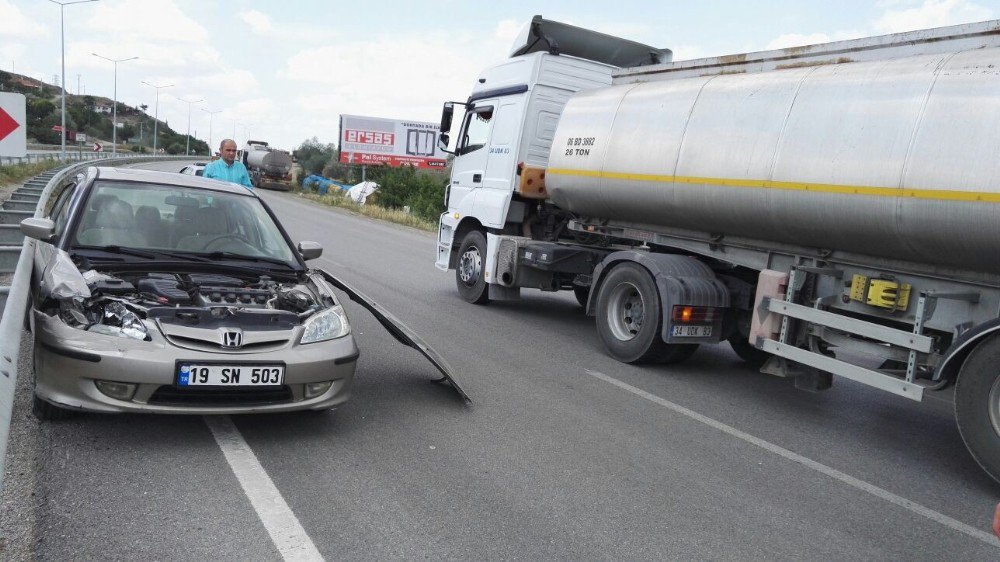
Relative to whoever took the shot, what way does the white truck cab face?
facing away from the viewer and to the left of the viewer

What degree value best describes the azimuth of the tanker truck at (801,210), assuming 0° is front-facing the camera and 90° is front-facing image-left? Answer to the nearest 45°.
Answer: approximately 135°

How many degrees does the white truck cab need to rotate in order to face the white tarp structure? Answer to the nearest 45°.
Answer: approximately 45° to its right

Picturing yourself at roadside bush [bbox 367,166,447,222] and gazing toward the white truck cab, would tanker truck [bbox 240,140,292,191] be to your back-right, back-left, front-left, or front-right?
back-right

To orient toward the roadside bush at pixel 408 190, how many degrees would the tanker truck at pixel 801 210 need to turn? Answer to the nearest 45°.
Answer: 0° — it already faces it

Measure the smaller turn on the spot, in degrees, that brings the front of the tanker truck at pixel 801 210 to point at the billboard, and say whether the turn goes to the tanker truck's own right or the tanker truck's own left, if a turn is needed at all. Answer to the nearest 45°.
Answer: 0° — it already faces it

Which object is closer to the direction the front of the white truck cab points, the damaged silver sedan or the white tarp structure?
the white tarp structure

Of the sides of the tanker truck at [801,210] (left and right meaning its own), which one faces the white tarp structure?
front

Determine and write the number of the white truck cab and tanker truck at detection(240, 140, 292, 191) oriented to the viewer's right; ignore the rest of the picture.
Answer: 0

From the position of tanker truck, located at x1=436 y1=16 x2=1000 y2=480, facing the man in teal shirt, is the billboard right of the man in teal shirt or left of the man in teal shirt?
right
